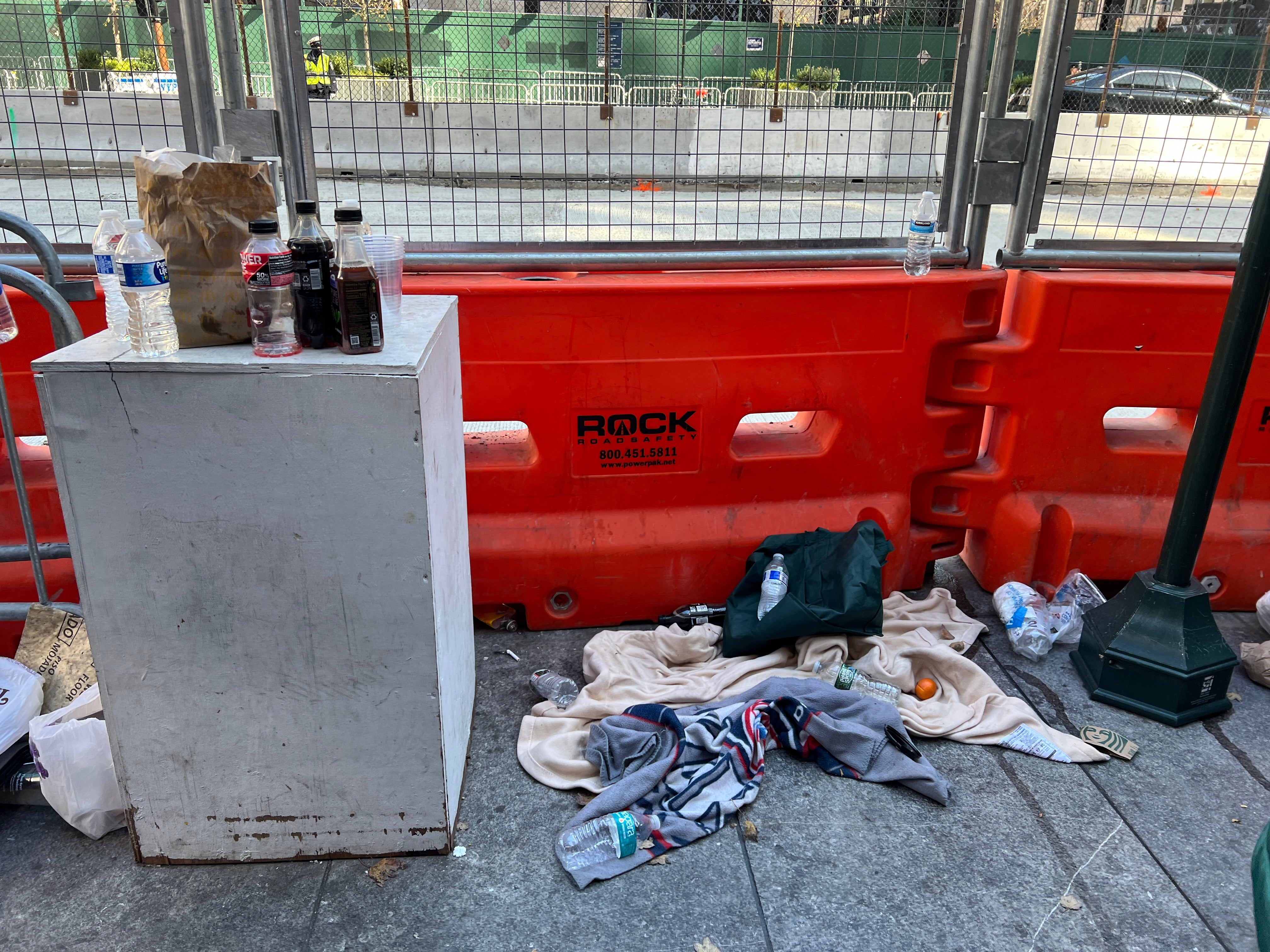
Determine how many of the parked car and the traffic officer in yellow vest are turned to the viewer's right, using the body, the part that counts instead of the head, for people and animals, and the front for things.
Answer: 1

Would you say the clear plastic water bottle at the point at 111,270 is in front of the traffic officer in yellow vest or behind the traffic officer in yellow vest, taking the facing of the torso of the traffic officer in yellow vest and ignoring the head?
in front

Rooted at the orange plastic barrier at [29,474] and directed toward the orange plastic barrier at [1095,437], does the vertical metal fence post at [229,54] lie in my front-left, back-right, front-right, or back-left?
front-left

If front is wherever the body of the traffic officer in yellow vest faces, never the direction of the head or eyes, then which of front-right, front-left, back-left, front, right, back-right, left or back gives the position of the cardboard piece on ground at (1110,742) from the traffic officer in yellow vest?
front-left

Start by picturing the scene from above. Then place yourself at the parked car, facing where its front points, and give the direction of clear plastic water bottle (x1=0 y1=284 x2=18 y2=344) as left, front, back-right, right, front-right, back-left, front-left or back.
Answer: back-right

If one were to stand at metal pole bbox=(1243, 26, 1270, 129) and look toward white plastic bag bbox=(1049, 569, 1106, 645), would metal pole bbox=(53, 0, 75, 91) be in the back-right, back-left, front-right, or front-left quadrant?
front-right

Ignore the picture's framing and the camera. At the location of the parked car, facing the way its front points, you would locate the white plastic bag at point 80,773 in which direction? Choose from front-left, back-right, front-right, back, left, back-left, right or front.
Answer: back-right

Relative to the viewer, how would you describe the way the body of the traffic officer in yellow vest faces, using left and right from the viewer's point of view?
facing the viewer

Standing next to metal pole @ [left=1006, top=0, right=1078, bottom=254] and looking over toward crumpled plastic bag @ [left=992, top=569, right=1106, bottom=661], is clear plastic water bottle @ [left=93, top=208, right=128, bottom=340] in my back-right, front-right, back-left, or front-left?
front-right

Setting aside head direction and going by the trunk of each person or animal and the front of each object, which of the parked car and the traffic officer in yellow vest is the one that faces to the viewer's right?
the parked car

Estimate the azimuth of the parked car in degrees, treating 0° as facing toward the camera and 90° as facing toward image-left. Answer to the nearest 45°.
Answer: approximately 270°

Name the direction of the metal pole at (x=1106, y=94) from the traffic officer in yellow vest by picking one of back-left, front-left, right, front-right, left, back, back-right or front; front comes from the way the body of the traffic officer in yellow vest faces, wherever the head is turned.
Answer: left

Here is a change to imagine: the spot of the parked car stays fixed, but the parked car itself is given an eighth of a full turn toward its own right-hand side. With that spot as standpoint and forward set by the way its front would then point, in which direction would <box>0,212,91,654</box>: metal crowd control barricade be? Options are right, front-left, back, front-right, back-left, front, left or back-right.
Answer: right

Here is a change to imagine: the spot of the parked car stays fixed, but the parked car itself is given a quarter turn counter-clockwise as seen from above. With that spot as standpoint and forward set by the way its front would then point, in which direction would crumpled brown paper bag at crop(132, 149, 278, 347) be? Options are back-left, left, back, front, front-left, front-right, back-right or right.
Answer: back-left

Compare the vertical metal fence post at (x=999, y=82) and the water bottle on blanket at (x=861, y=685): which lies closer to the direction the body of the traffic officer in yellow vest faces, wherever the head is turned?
the water bottle on blanket
